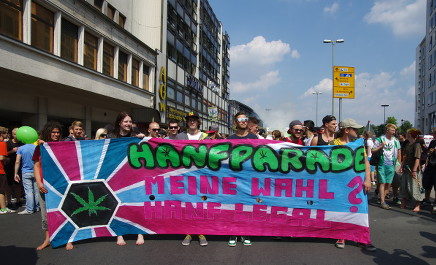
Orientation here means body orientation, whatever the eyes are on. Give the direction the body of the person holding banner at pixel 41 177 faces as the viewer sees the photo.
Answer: toward the camera

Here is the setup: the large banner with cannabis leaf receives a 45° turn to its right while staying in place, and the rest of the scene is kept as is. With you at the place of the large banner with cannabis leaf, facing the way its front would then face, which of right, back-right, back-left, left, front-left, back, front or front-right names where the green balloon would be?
front-right

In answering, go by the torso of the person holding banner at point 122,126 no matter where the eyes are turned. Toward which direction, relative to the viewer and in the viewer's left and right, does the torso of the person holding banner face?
facing the viewer

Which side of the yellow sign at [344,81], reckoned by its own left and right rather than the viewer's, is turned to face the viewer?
front

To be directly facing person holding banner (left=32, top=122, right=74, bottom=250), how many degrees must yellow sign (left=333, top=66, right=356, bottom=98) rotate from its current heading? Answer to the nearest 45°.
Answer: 0° — it already faces them

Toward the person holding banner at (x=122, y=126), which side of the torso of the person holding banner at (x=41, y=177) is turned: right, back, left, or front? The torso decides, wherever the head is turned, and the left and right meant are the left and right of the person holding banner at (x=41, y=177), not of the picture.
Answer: left

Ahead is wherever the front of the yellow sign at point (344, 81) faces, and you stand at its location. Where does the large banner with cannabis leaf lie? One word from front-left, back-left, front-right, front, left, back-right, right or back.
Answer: front

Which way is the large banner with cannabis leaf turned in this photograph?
toward the camera

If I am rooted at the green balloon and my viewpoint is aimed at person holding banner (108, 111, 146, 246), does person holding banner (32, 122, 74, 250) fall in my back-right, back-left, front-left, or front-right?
front-right

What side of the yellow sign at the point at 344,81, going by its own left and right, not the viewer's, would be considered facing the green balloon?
front
